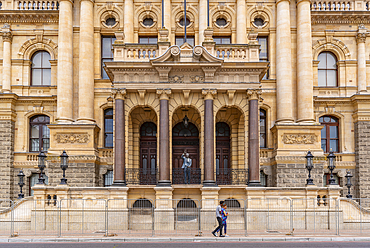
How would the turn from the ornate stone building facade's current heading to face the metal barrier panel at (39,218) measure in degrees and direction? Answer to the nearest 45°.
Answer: approximately 45° to its right

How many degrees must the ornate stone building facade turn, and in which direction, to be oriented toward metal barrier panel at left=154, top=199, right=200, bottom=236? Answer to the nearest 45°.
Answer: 0° — it already faces it

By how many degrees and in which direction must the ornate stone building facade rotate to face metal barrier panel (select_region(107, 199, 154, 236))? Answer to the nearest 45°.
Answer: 0° — it already faces it

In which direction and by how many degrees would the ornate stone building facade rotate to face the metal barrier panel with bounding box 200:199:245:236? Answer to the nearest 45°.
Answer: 0° — it already faces it

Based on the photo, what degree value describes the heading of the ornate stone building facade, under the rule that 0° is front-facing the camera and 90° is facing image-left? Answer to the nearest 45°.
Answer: approximately 0°
